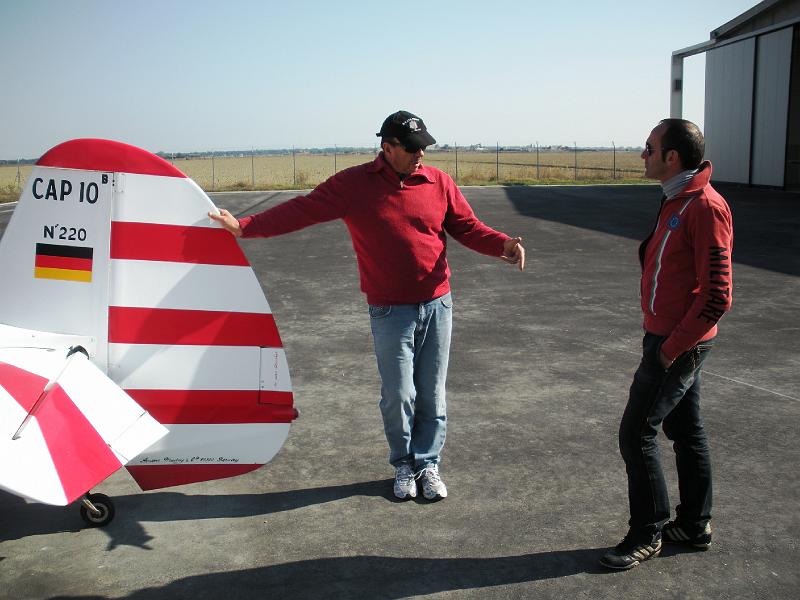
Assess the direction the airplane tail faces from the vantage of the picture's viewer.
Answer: facing to the left of the viewer

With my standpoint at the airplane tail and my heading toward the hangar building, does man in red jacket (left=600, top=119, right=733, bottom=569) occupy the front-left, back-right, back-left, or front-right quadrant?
front-right

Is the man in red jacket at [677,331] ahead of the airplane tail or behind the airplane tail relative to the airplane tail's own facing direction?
behind

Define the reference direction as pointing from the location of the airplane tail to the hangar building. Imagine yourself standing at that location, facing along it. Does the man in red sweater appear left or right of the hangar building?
right

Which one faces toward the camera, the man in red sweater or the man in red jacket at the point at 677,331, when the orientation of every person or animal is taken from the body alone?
the man in red sweater

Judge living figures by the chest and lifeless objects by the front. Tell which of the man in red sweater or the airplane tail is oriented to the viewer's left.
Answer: the airplane tail

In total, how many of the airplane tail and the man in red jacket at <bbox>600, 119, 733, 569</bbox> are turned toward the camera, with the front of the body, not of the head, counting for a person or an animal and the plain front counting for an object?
0

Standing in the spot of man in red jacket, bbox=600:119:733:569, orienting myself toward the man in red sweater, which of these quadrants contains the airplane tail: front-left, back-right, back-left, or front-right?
front-left

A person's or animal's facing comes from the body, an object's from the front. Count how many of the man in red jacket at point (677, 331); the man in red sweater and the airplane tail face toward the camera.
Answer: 1

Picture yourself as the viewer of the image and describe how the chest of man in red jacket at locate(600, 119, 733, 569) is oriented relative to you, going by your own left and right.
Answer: facing to the left of the viewer

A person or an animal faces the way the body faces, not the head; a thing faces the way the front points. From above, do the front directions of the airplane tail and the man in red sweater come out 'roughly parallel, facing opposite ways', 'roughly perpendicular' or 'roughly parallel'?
roughly perpendicular

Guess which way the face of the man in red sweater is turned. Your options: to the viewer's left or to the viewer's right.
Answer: to the viewer's right

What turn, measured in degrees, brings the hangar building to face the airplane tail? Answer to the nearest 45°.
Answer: approximately 45° to its left

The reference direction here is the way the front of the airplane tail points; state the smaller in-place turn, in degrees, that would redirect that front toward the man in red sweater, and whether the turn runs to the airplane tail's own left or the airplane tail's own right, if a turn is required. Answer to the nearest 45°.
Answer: approximately 180°

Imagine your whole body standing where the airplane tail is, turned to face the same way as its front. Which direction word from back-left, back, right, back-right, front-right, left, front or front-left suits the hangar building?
back-right

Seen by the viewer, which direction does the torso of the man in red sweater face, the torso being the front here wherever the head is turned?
toward the camera

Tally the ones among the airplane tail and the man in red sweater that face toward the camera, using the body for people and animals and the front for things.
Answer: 1
